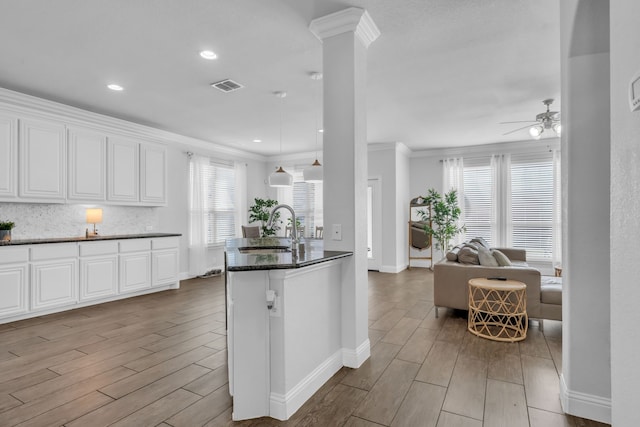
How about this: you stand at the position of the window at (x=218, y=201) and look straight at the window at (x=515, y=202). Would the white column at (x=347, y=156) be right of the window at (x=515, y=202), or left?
right

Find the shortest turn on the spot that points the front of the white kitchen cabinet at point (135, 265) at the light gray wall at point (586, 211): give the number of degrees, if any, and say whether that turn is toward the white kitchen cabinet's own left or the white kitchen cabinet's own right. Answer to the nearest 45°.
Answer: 0° — it already faces it

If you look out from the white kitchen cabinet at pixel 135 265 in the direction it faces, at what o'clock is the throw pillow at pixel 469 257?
The throw pillow is roughly at 12 o'clock from the white kitchen cabinet.

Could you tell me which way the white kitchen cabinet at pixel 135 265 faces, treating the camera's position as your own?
facing the viewer and to the right of the viewer

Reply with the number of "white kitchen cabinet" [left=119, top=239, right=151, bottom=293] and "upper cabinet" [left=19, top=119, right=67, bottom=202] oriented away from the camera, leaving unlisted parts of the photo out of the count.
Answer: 0

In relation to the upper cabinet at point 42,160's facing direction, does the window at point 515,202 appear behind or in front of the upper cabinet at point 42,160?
in front

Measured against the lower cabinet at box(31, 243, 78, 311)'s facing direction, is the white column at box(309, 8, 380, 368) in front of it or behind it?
in front

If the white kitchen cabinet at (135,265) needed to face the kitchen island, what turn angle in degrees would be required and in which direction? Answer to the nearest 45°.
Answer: approximately 45° to its right

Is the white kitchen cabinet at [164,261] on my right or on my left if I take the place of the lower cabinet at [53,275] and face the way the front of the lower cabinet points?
on my left

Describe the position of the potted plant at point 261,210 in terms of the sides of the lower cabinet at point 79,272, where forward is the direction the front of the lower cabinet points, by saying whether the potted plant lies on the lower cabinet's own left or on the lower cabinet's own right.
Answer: on the lower cabinet's own left
